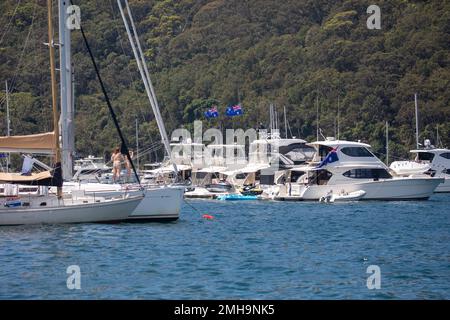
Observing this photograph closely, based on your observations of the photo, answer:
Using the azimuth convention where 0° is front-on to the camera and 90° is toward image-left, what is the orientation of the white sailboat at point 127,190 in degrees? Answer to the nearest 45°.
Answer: approximately 270°
